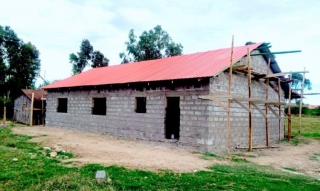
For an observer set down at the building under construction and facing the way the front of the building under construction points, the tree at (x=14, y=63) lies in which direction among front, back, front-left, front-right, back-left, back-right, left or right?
right

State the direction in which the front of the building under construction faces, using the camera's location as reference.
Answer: facing the viewer and to the left of the viewer

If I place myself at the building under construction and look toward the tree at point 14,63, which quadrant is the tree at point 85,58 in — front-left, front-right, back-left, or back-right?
front-right

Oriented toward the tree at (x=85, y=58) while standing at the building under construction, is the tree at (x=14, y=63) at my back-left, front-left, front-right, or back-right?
front-left

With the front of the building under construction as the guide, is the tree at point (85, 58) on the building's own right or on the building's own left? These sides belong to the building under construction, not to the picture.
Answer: on the building's own right

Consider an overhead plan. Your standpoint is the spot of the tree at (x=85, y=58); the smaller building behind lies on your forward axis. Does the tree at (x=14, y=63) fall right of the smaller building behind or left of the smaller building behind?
right

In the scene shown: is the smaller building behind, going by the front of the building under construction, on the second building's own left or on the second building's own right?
on the second building's own right
